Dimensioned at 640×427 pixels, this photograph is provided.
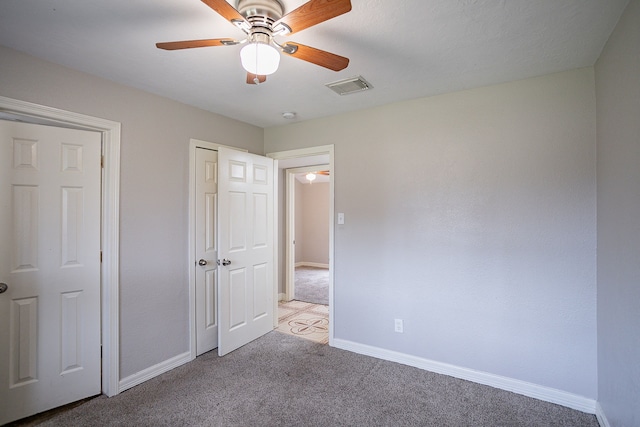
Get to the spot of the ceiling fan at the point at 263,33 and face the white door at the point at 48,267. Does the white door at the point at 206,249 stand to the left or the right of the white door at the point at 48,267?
right

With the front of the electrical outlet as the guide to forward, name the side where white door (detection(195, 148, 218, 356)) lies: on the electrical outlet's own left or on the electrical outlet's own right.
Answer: on the electrical outlet's own right

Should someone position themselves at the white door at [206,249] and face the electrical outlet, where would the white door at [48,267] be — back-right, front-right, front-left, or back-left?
back-right

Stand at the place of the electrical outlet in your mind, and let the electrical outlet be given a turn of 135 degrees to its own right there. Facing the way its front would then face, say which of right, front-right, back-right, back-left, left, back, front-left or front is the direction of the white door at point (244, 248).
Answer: front-left

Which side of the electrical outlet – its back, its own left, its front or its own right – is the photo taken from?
front

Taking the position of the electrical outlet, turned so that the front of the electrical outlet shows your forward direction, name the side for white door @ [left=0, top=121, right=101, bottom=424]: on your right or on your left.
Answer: on your right
